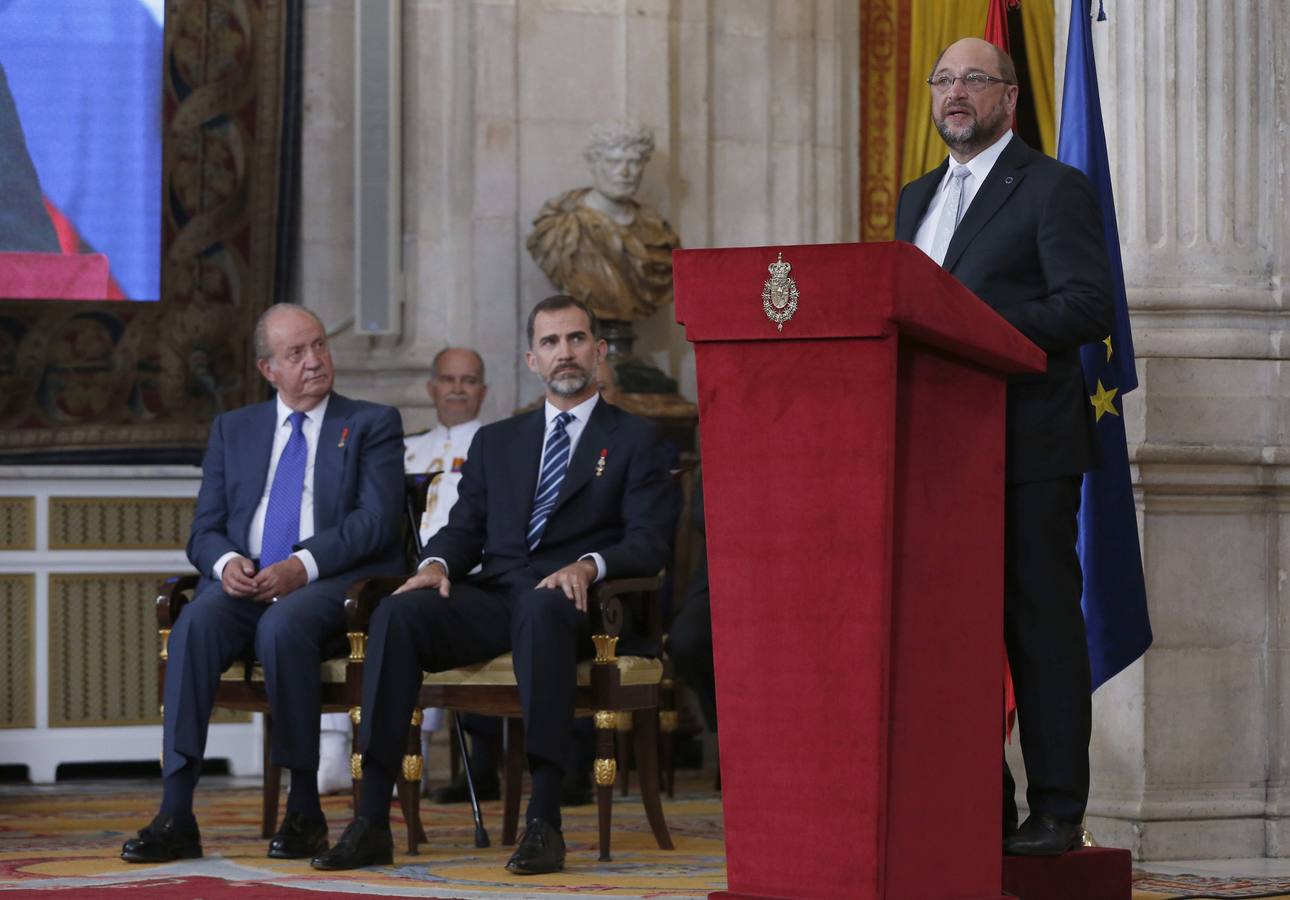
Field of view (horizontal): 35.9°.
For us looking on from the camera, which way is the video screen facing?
facing the viewer

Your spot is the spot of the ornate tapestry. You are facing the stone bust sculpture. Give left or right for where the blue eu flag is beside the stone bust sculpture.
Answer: right

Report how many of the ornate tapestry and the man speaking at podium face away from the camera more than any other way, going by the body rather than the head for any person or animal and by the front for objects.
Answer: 0

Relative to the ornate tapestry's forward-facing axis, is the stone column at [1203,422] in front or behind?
in front

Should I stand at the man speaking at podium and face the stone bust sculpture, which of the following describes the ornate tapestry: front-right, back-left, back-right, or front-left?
front-left

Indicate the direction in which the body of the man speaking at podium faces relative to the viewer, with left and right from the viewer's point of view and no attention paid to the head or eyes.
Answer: facing the viewer and to the left of the viewer

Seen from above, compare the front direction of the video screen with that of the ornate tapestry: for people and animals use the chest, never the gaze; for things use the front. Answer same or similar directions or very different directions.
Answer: same or similar directions

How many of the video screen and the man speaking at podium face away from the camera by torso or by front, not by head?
0

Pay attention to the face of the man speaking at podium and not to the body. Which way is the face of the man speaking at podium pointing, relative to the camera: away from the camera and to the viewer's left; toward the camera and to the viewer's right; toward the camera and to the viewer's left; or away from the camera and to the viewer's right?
toward the camera and to the viewer's left

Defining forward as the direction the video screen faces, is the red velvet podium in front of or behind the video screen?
in front
